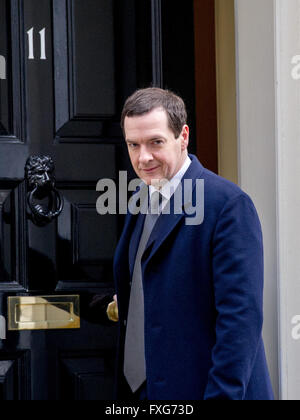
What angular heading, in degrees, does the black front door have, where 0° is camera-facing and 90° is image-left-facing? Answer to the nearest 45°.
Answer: approximately 0°

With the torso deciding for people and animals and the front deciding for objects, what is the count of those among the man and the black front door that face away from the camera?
0

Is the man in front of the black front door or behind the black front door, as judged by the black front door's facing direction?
in front

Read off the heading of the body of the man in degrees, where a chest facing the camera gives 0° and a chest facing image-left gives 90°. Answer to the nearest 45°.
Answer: approximately 45°

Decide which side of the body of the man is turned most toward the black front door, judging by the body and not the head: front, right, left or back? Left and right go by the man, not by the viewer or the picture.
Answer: right
